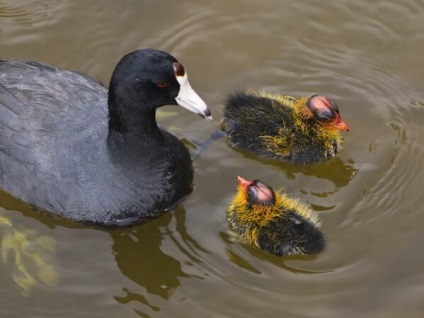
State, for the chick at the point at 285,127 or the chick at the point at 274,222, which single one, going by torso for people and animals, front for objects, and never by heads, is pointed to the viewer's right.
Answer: the chick at the point at 285,127

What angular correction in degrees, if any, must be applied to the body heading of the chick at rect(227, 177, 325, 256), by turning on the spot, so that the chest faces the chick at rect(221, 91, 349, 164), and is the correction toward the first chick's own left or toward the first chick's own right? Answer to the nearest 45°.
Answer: approximately 45° to the first chick's own right

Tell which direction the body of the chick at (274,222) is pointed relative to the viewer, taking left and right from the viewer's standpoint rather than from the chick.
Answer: facing away from the viewer and to the left of the viewer

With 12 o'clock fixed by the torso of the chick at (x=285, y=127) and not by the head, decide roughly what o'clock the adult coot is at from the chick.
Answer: The adult coot is roughly at 5 o'clock from the chick.

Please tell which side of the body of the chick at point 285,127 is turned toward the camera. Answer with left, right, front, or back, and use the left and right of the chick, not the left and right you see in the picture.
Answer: right

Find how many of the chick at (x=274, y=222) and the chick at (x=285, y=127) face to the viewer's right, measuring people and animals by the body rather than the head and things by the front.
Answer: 1

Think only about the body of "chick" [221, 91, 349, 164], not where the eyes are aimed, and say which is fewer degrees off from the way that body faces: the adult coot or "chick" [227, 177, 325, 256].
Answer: the chick
